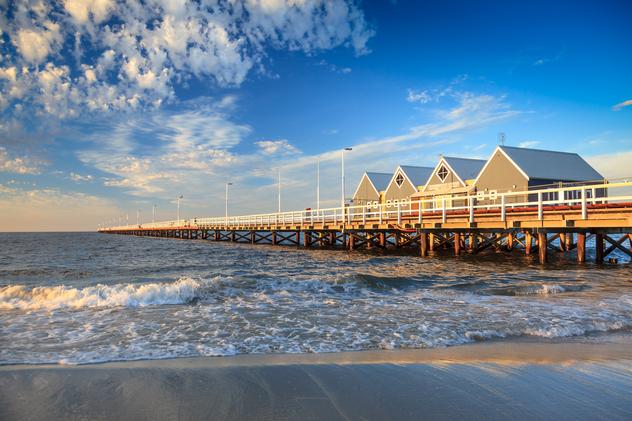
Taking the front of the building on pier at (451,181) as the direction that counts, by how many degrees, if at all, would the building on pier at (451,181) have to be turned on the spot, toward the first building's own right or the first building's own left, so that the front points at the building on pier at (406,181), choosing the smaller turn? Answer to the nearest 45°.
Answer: approximately 90° to the first building's own right

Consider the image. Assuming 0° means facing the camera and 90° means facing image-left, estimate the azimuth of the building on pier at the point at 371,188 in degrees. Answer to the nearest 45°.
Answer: approximately 45°

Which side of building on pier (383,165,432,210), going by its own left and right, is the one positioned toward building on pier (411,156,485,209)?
left

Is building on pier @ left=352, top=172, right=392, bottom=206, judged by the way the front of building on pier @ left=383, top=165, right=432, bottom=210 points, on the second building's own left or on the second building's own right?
on the second building's own right
